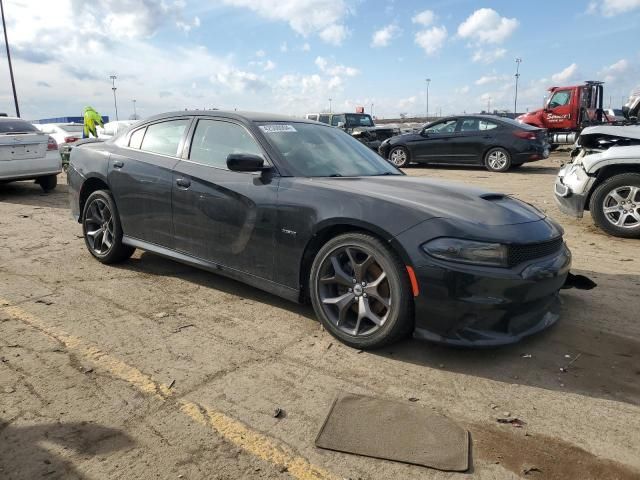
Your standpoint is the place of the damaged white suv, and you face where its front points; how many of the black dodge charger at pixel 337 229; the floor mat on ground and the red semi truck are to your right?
1

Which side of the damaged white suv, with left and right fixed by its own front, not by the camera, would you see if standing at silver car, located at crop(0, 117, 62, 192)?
front

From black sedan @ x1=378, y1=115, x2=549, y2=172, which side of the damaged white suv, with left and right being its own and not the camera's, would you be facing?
right

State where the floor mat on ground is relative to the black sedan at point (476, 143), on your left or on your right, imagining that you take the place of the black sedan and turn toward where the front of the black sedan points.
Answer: on your left

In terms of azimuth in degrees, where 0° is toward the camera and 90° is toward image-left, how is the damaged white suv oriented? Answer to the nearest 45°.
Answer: approximately 90°

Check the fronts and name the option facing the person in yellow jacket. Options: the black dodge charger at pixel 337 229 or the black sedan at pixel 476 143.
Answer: the black sedan at pixel 476 143

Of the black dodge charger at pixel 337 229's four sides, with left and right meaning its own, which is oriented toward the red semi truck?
left

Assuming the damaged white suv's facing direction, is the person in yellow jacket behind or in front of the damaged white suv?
in front

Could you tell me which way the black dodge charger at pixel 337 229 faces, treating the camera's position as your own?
facing the viewer and to the right of the viewer

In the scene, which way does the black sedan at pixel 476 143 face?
to the viewer's left

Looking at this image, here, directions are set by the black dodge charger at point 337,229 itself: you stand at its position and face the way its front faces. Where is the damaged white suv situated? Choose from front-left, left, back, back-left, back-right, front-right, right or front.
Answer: left
